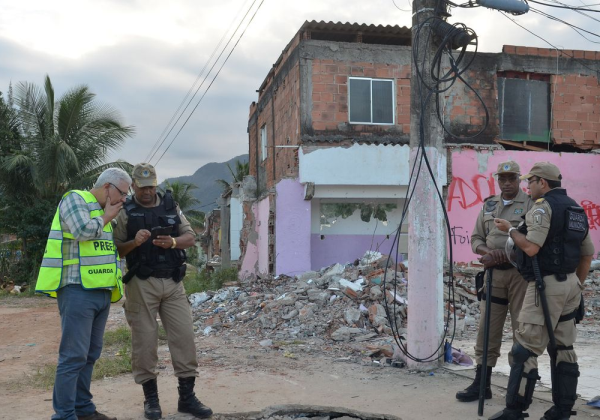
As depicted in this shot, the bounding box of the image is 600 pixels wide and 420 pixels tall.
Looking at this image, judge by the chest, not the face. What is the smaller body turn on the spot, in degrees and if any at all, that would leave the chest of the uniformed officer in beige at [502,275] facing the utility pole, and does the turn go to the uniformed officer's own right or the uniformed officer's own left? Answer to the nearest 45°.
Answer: approximately 135° to the uniformed officer's own right

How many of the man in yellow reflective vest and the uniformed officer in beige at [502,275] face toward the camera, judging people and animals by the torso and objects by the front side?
1

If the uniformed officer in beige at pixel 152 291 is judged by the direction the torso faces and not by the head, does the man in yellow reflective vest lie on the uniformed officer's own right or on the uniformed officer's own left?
on the uniformed officer's own right

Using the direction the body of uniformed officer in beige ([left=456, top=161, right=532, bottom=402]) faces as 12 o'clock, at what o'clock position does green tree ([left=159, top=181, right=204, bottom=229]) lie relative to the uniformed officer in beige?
The green tree is roughly at 5 o'clock from the uniformed officer in beige.

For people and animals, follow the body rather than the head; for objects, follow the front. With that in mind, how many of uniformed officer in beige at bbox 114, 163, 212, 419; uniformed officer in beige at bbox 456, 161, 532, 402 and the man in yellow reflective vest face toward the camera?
2

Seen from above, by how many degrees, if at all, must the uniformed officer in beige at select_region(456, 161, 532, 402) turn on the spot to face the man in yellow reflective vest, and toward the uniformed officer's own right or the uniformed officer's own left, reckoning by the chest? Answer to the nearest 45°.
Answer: approximately 45° to the uniformed officer's own right

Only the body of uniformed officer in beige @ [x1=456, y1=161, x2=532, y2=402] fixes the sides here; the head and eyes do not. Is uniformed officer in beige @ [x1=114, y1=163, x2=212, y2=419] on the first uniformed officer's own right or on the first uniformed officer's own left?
on the first uniformed officer's own right

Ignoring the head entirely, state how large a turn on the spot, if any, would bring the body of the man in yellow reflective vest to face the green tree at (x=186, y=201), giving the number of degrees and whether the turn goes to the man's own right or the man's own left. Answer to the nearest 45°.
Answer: approximately 90° to the man's own left

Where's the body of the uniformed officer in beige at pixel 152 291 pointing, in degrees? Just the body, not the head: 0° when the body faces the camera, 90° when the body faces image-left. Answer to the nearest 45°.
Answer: approximately 0°

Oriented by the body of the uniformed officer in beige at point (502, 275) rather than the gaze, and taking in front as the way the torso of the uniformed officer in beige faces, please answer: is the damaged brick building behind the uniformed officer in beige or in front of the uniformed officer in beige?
behind

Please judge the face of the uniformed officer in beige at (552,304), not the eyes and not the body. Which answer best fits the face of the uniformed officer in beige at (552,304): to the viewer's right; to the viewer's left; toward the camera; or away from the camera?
to the viewer's left

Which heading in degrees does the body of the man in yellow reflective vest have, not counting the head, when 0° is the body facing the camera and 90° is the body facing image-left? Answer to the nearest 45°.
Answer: approximately 270°

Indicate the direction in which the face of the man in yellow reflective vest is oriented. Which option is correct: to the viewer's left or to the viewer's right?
to the viewer's right

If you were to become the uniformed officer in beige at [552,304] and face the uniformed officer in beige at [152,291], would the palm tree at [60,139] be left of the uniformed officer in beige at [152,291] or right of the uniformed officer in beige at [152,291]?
right
